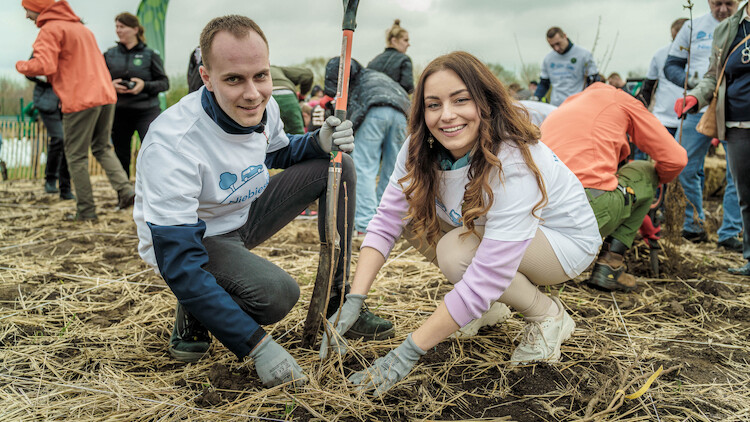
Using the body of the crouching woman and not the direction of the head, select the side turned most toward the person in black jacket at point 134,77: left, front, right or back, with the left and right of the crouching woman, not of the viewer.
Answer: right

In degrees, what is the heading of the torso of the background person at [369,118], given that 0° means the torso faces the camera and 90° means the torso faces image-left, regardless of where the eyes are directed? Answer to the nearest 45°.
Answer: approximately 135°

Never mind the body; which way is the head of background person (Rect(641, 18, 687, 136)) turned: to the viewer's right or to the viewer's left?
to the viewer's left

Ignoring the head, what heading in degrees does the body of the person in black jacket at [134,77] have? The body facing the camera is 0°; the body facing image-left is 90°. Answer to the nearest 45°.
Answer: approximately 45°

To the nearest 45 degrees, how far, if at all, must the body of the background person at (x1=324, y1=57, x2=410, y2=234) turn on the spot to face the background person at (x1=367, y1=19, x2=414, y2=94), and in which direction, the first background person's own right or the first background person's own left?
approximately 45° to the first background person's own right

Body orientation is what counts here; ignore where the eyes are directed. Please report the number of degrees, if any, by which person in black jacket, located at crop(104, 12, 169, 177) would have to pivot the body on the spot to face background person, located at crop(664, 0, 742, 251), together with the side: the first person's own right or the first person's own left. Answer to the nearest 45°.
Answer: approximately 90° to the first person's own left

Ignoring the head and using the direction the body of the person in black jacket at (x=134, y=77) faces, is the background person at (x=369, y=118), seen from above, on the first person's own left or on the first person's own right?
on the first person's own left
